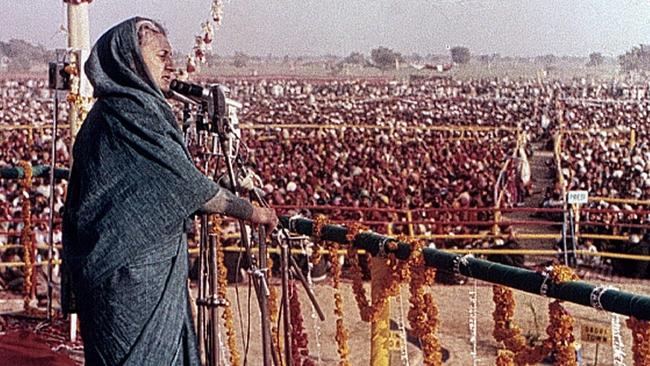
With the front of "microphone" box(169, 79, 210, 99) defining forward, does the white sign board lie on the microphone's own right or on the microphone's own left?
on the microphone's own right

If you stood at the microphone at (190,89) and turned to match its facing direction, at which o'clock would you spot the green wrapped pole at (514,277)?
The green wrapped pole is roughly at 6 o'clock from the microphone.

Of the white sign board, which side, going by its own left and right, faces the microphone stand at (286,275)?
front

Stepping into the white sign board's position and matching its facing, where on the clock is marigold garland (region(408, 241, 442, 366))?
The marigold garland is roughly at 12 o'clock from the white sign board.

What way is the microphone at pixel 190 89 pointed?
to the viewer's left

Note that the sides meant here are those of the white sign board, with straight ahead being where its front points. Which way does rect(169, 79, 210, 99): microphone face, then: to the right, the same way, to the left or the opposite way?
to the right

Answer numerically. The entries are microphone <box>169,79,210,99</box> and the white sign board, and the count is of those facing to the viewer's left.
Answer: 1
